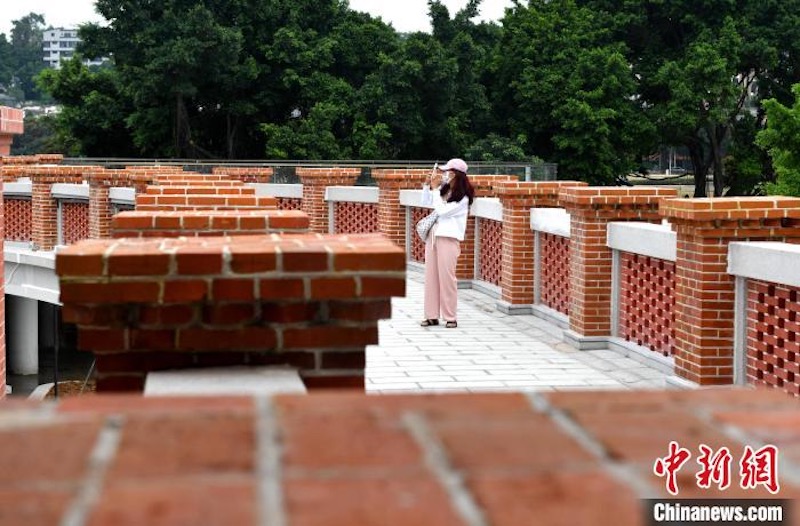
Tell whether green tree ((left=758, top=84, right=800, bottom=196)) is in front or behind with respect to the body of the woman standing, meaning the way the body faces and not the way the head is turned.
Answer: behind

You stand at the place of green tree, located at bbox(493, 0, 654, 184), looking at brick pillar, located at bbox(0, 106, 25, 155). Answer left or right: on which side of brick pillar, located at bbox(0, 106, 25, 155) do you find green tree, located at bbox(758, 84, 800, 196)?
left

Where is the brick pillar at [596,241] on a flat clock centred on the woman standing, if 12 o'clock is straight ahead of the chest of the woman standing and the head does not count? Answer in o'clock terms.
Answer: The brick pillar is roughly at 9 o'clock from the woman standing.

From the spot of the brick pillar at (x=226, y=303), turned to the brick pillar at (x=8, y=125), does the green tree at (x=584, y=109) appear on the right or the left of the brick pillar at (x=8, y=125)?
right

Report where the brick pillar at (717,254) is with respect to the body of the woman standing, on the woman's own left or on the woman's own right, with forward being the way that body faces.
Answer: on the woman's own left

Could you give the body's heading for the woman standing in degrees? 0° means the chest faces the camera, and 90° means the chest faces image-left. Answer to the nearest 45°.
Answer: approximately 45°
